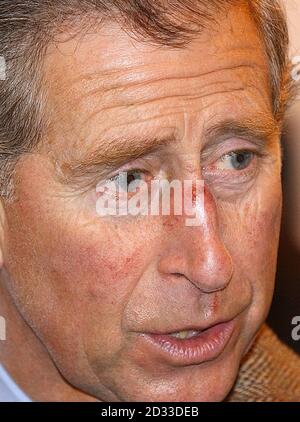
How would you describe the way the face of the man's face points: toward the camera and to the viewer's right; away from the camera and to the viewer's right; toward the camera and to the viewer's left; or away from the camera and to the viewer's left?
toward the camera and to the viewer's right
